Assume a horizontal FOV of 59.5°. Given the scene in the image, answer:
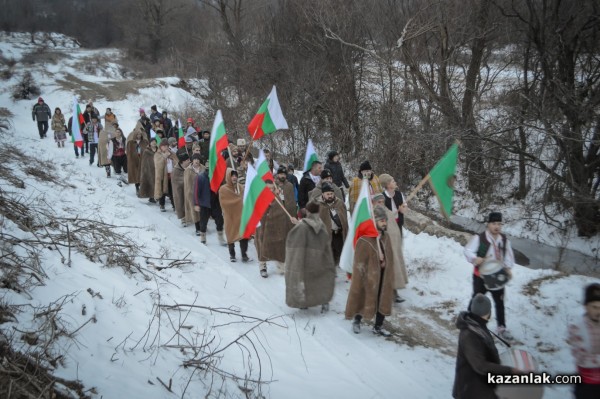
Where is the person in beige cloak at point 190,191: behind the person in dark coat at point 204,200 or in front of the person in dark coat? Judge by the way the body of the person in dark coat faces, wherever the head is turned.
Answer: behind

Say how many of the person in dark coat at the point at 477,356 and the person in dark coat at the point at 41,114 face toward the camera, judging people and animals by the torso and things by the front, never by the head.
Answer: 1

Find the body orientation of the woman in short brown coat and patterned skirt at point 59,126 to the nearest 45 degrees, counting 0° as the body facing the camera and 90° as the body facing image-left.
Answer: approximately 315°

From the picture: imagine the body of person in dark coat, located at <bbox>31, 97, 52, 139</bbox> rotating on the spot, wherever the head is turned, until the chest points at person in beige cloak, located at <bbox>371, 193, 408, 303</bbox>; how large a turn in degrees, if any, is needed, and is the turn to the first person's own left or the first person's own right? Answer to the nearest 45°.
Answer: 0° — they already face them

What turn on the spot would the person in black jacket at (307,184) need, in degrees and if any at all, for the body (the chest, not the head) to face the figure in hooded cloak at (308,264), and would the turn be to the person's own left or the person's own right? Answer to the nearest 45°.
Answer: approximately 45° to the person's own right

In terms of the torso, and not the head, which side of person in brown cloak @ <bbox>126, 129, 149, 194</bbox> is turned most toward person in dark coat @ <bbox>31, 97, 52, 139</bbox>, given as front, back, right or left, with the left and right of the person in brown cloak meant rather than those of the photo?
back

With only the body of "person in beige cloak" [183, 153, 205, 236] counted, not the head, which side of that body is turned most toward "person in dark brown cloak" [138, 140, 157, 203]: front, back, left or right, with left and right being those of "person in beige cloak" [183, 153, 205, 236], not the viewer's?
back
